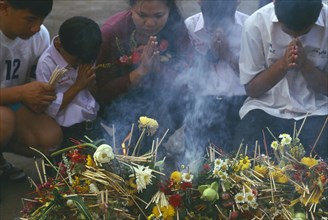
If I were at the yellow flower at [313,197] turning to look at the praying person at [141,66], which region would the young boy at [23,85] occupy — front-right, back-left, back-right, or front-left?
front-left

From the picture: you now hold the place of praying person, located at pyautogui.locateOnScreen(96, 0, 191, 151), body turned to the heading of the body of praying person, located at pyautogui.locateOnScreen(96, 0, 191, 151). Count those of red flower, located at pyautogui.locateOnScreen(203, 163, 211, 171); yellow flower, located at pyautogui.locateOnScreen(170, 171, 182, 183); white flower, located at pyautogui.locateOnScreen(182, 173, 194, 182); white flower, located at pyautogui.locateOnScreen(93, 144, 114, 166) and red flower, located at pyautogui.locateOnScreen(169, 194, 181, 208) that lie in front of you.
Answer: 5

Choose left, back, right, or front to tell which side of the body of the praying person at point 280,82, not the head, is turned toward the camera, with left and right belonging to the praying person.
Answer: front

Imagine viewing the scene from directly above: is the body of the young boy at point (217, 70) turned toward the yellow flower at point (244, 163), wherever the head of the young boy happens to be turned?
yes

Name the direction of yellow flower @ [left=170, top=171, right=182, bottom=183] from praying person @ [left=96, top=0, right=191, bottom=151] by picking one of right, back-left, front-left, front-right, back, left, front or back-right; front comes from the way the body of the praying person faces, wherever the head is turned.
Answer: front

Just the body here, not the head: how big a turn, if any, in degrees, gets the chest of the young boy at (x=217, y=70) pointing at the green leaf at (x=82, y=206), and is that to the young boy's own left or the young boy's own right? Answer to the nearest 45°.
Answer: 0° — they already face it

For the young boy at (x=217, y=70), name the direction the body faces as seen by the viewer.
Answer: toward the camera

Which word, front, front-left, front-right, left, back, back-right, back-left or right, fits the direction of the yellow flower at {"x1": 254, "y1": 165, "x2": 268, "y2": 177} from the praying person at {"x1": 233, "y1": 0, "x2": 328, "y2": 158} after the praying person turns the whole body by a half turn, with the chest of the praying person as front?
back

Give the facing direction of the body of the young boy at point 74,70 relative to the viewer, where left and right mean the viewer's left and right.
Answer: facing the viewer and to the right of the viewer

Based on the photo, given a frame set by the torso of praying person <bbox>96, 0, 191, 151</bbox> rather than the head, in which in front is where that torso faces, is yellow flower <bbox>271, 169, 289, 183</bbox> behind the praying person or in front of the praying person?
in front

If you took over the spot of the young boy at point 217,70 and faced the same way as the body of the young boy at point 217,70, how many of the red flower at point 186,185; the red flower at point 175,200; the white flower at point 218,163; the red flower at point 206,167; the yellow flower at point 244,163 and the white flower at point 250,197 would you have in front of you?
6

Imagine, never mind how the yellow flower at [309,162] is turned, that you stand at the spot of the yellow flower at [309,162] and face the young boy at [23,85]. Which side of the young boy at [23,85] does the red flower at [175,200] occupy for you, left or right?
left

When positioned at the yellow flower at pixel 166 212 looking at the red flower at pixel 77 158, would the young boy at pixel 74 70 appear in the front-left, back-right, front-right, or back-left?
front-right

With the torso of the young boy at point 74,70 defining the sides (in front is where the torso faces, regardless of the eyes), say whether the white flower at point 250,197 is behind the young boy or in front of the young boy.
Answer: in front
